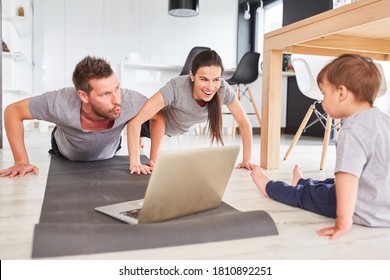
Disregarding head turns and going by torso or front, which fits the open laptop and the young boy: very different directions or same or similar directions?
same or similar directions

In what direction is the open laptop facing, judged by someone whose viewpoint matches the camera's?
facing away from the viewer and to the left of the viewer

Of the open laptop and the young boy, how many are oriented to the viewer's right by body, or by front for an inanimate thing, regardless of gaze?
0

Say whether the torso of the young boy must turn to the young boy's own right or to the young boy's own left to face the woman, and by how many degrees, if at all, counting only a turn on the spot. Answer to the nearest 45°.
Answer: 0° — they already face them

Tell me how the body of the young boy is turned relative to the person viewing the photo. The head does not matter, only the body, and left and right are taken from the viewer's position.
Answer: facing away from the viewer and to the left of the viewer

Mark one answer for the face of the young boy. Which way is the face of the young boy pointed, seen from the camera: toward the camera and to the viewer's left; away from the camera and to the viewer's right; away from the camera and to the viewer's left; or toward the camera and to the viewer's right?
away from the camera and to the viewer's left

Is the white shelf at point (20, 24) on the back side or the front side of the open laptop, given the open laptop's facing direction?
on the front side

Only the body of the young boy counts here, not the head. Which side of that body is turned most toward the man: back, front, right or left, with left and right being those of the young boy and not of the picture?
front
